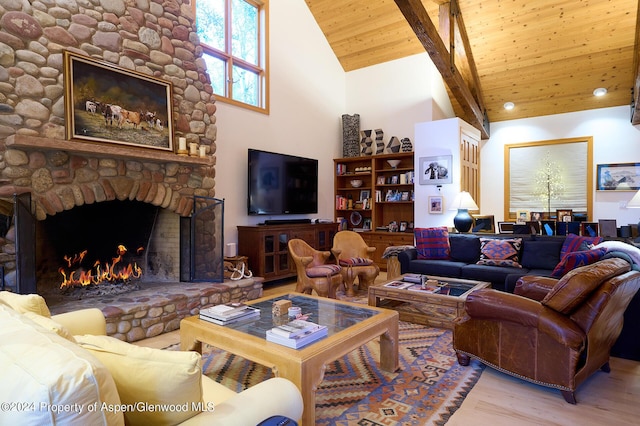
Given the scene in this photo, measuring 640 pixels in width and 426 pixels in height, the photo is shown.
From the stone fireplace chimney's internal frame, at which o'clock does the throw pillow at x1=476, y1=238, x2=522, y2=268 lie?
The throw pillow is roughly at 11 o'clock from the stone fireplace chimney.

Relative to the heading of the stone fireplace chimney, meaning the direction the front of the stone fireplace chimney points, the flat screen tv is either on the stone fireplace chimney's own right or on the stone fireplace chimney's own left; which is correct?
on the stone fireplace chimney's own left

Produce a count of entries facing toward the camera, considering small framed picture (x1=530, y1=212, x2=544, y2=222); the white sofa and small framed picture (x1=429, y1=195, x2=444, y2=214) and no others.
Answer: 2

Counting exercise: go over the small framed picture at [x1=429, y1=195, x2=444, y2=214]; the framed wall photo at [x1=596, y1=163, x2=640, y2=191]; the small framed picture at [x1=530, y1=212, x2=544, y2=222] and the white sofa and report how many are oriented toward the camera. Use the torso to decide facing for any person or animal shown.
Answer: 3

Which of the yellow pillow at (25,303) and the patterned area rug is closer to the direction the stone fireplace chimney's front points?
the patterned area rug

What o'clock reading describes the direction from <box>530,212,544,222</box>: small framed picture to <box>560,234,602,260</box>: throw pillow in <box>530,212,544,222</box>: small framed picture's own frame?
The throw pillow is roughly at 12 o'clock from the small framed picture.

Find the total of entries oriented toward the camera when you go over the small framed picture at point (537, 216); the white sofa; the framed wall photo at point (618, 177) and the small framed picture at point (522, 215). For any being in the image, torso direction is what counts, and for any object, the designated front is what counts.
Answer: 3

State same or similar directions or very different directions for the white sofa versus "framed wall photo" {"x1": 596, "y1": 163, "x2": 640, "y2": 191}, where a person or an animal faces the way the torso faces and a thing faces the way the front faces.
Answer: very different directions

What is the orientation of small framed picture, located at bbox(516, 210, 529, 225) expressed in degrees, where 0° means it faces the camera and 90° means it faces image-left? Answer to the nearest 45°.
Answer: approximately 0°

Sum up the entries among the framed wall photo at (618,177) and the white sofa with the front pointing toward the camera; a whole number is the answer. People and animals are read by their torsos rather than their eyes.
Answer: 1
